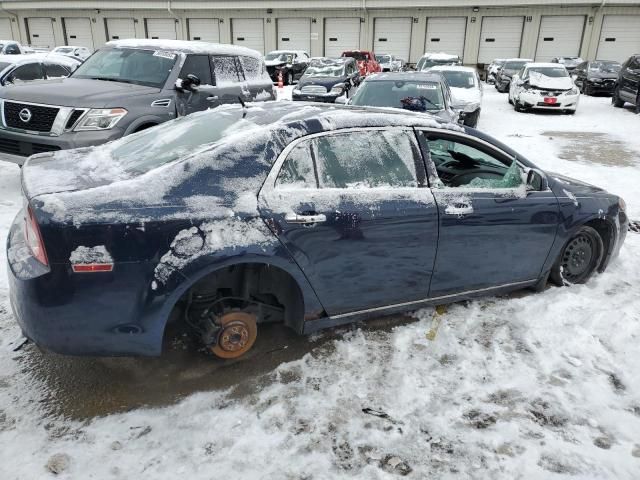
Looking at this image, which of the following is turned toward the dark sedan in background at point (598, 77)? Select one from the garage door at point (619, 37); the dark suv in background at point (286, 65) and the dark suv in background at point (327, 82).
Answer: the garage door

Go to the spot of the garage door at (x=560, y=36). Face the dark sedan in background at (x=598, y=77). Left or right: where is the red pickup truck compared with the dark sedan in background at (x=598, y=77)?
right

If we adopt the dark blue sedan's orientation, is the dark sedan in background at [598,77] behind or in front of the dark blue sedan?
in front

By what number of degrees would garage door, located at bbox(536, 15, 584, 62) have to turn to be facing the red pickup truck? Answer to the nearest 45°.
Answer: approximately 45° to its right

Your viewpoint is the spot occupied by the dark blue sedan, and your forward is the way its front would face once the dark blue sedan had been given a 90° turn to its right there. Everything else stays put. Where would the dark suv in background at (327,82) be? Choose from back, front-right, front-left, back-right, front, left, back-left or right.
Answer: back-left

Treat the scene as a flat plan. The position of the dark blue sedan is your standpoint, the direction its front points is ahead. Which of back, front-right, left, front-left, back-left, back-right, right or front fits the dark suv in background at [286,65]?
front-left

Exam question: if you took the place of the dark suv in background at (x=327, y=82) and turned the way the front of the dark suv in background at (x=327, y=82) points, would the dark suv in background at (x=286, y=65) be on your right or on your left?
on your right
